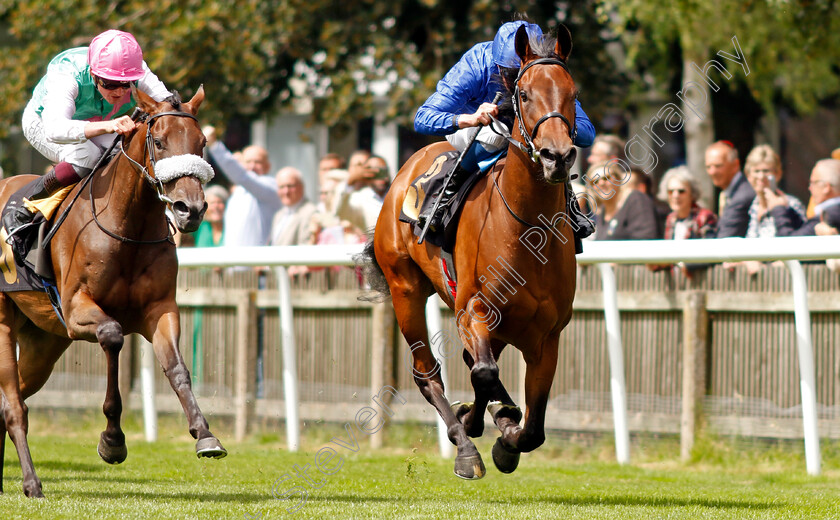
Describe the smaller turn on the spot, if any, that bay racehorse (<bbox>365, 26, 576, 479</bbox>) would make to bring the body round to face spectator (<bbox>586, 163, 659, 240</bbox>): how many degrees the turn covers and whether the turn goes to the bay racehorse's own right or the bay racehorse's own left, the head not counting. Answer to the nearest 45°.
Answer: approximately 135° to the bay racehorse's own left

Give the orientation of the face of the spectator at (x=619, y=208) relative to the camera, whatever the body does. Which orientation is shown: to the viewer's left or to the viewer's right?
to the viewer's left

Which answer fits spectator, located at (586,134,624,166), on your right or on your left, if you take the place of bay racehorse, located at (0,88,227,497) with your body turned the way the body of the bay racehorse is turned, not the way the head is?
on your left

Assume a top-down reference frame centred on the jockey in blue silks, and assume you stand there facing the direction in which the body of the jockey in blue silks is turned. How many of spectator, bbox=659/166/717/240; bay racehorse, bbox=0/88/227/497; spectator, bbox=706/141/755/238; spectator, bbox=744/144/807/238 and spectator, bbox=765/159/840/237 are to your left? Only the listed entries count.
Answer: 4

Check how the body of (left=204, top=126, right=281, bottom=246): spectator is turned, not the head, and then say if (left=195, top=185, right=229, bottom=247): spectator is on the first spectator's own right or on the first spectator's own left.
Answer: on the first spectator's own right

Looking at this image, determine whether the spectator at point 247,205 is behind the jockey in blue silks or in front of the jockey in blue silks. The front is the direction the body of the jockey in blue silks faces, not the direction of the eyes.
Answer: behind
